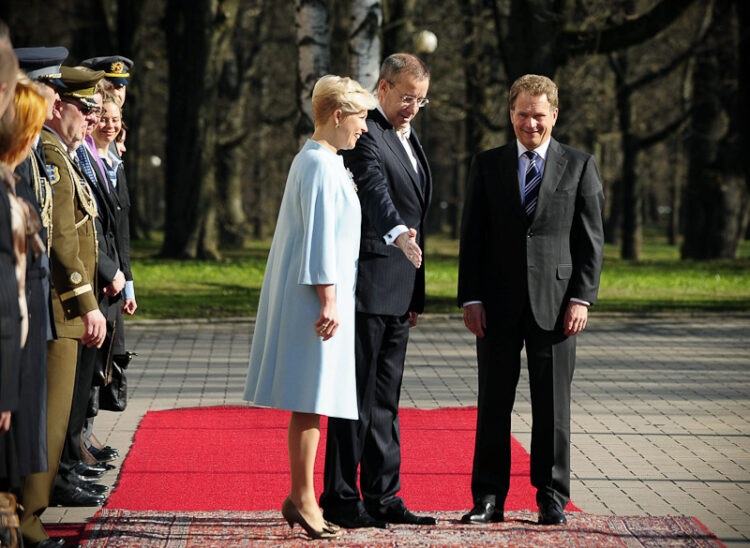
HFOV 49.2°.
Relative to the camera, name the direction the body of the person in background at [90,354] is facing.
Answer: to the viewer's right

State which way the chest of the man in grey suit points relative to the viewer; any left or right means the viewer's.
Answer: facing the viewer

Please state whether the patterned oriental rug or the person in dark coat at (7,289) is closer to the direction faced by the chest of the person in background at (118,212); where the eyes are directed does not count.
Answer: the patterned oriental rug

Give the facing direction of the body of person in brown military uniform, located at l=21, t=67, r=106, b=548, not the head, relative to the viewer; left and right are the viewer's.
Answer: facing to the right of the viewer

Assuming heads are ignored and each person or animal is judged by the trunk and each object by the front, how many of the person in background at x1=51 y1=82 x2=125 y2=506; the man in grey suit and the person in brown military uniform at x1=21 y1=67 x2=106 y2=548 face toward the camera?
1

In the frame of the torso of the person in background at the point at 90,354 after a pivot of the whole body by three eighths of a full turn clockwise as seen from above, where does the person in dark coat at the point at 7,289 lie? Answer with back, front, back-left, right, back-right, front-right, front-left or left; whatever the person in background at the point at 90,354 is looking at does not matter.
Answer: front-left

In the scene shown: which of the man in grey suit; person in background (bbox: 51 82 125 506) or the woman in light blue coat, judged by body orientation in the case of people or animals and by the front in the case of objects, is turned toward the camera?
the man in grey suit

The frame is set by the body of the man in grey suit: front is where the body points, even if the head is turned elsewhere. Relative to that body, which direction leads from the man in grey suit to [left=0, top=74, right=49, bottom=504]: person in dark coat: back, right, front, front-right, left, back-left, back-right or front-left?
front-right

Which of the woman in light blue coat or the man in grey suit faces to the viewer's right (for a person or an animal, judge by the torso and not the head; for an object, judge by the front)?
the woman in light blue coat

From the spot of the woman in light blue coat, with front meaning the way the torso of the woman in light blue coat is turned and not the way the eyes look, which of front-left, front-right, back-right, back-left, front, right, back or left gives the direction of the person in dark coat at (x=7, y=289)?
back-right

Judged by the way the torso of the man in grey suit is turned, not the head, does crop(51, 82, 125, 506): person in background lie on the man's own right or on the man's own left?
on the man's own right

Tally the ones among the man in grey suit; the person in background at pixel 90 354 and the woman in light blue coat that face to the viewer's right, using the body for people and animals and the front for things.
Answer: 2

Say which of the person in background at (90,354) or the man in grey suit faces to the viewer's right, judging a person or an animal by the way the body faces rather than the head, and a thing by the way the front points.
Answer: the person in background

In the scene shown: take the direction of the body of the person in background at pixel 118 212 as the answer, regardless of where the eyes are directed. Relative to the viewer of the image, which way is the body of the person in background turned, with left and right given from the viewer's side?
facing the viewer and to the right of the viewer

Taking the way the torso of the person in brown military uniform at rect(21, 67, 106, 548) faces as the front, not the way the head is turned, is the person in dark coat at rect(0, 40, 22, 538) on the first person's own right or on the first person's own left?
on the first person's own right
